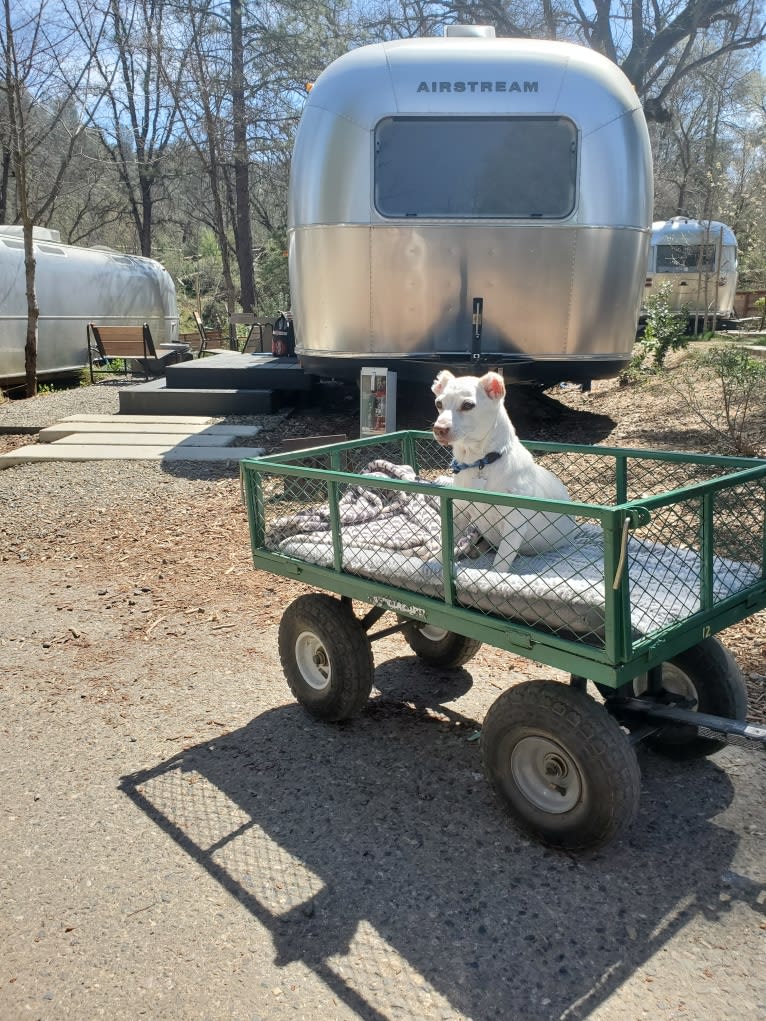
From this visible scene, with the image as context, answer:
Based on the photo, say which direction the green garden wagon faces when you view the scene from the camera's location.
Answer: facing the viewer and to the right of the viewer

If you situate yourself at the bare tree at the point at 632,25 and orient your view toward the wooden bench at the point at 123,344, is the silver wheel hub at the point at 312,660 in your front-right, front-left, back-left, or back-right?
front-left

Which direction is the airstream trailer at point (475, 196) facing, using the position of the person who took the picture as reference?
facing the viewer

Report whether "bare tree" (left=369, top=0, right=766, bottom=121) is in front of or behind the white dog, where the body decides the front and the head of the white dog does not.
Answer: behind

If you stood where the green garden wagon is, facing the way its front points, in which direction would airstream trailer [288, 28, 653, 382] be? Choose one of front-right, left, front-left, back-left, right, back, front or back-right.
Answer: back-left

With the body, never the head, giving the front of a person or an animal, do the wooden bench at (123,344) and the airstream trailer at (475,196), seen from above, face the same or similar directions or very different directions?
very different directions

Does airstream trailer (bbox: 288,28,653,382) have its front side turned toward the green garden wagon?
yes

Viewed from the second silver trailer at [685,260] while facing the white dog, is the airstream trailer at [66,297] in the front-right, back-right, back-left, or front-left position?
front-right

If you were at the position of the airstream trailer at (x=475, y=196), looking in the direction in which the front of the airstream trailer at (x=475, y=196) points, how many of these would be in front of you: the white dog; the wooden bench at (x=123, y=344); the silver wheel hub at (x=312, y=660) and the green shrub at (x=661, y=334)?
2

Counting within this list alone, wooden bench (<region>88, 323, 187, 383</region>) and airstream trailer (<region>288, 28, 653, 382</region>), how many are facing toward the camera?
1

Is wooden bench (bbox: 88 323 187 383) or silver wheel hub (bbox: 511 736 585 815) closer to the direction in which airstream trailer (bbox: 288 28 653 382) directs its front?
the silver wheel hub
